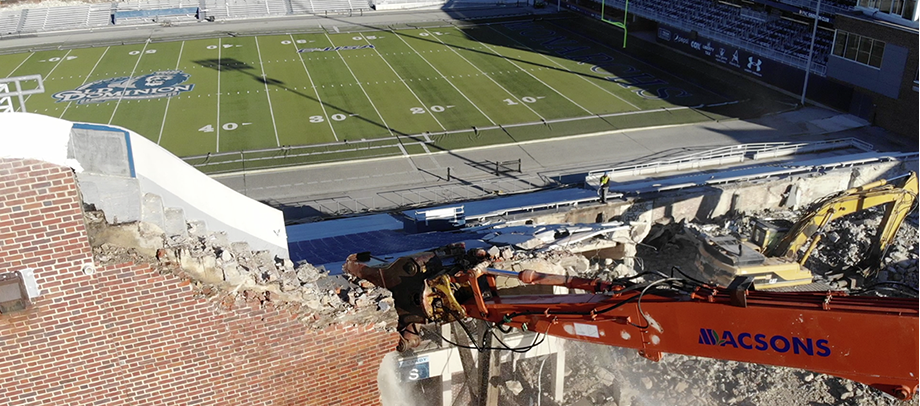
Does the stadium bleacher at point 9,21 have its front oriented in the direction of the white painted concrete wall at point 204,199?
yes

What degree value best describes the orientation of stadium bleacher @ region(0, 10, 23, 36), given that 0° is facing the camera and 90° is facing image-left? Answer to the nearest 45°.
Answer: approximately 0°
